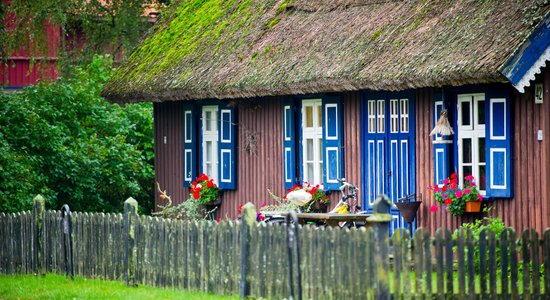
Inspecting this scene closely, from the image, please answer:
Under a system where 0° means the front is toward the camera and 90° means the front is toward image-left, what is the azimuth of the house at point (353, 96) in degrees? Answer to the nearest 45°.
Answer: approximately 45°

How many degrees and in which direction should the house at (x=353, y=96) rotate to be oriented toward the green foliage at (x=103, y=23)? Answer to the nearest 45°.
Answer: approximately 90° to its right

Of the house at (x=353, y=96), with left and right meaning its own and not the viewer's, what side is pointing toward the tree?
right
